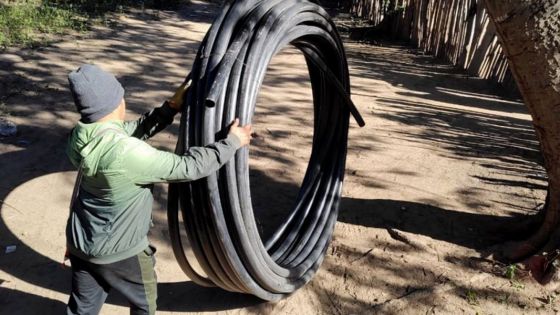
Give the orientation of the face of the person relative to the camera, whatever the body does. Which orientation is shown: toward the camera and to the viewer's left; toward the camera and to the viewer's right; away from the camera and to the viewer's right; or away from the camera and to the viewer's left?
away from the camera and to the viewer's right

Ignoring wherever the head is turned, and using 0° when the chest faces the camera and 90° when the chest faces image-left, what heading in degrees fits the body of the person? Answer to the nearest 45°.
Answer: approximately 225°

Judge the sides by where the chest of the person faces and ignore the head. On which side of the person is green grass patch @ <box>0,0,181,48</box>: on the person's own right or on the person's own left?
on the person's own left

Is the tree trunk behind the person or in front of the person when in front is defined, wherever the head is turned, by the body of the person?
in front
